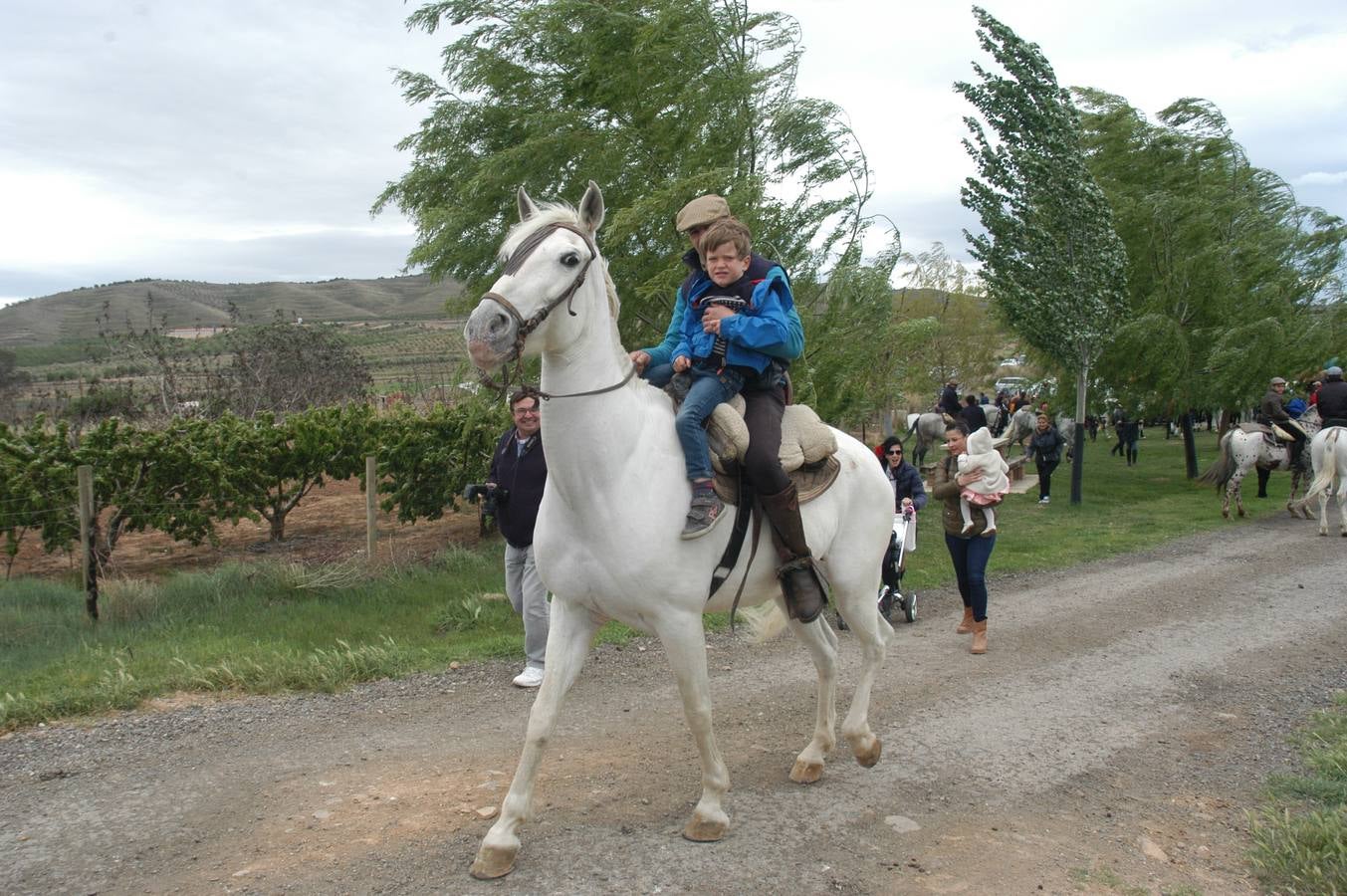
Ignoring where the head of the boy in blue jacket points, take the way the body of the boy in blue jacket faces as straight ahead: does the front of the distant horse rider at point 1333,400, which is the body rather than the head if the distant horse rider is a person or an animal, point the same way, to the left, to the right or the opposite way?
the opposite way

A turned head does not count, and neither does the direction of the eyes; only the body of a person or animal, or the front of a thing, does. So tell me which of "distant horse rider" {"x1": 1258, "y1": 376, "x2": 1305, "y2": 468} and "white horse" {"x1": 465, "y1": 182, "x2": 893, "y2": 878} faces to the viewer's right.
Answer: the distant horse rider

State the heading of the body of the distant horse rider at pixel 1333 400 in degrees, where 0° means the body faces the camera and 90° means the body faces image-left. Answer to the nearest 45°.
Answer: approximately 180°

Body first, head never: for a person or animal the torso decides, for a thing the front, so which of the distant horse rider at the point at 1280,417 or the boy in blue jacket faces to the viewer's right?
the distant horse rider

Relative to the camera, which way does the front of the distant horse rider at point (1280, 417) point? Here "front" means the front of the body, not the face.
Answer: to the viewer's right

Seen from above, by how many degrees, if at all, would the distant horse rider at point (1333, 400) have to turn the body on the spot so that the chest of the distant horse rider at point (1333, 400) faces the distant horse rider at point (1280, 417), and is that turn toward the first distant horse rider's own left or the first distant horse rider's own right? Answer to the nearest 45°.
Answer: approximately 45° to the first distant horse rider's own left

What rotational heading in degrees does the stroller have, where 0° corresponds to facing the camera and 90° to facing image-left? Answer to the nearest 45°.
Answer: approximately 45°

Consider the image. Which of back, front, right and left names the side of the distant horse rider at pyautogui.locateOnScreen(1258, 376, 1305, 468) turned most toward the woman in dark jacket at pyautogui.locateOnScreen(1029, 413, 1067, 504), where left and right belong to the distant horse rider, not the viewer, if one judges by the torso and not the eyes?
back
